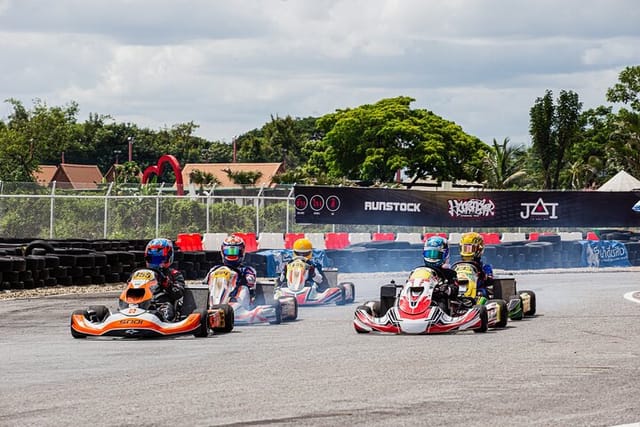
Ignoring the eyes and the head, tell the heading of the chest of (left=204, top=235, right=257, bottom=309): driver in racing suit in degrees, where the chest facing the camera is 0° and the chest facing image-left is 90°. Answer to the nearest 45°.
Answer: approximately 0°

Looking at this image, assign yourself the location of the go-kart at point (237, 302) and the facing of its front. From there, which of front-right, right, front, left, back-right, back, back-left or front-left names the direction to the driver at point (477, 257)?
back-left

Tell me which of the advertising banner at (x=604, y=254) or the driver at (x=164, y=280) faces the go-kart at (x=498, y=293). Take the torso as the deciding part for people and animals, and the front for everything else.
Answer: the advertising banner

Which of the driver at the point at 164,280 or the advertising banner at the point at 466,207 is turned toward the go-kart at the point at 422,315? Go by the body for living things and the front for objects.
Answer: the advertising banner

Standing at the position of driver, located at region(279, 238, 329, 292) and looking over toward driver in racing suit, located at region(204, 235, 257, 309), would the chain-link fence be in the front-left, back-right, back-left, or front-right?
back-right

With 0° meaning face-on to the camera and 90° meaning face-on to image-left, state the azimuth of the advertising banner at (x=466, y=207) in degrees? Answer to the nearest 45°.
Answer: approximately 0°
